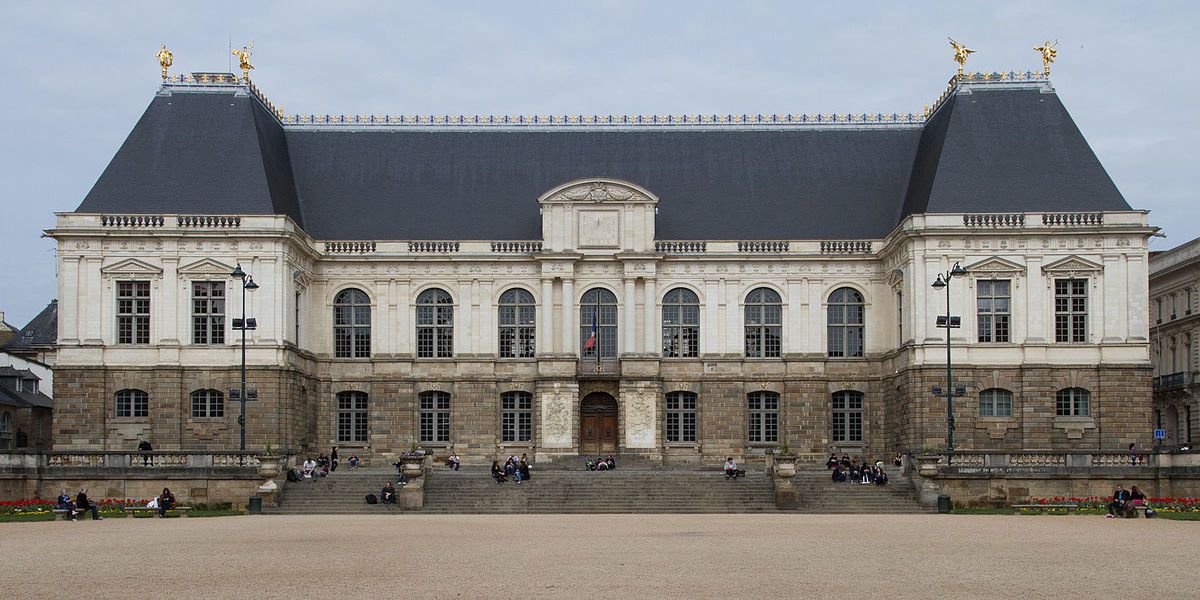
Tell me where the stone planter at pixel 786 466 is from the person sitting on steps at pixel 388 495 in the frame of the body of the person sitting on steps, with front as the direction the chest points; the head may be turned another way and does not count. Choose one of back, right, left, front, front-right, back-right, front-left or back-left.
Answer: left

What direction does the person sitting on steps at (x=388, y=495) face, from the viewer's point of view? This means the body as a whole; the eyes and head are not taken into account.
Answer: toward the camera

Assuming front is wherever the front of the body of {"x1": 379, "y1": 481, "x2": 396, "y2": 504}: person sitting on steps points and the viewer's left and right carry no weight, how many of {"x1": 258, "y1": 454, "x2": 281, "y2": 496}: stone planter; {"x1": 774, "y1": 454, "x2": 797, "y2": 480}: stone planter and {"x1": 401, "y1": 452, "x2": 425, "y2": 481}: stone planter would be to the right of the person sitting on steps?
1

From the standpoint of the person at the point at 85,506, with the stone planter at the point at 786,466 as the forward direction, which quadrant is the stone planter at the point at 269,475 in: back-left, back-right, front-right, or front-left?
front-left

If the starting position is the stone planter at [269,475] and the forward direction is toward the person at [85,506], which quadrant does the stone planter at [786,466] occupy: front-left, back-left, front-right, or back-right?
back-left

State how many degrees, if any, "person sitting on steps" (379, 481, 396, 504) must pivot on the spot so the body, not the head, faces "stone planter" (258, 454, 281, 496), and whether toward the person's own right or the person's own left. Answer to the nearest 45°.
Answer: approximately 90° to the person's own right
